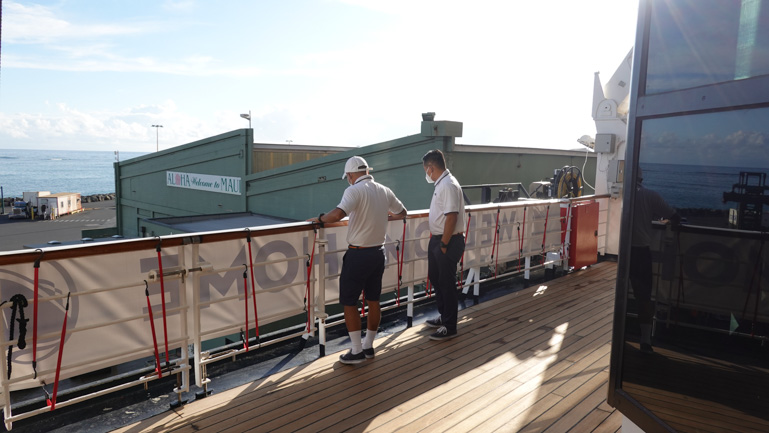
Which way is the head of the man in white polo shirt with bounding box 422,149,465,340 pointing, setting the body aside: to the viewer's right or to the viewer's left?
to the viewer's left

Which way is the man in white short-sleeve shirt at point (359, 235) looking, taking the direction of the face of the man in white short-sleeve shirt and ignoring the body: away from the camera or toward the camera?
away from the camera

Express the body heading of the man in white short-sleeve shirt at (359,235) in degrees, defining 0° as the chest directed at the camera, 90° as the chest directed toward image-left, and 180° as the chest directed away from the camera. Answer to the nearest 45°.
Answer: approximately 135°

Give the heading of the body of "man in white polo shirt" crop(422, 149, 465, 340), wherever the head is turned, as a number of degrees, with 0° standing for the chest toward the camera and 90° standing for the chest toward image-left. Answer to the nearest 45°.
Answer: approximately 90°

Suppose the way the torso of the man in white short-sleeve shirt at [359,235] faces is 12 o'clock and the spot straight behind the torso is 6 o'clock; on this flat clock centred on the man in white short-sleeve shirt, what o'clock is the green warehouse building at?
The green warehouse building is roughly at 1 o'clock from the man in white short-sleeve shirt.

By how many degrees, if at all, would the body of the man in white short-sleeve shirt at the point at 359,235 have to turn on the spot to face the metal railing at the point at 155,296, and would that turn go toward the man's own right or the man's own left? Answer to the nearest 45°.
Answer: approximately 45° to the man's own left

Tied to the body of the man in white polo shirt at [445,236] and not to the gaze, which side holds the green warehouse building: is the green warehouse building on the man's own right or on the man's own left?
on the man's own right
